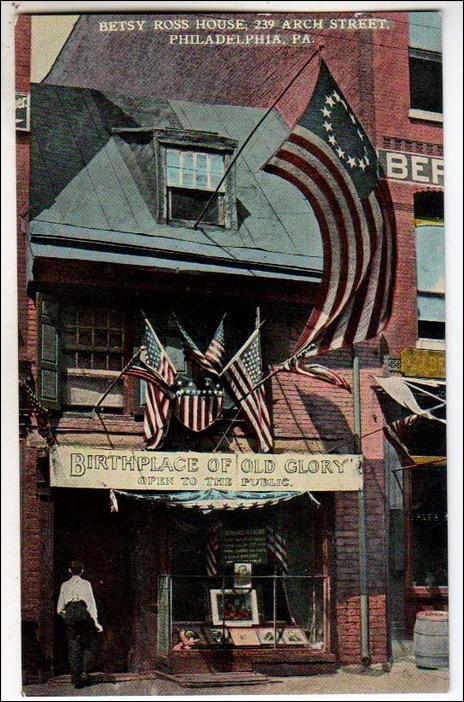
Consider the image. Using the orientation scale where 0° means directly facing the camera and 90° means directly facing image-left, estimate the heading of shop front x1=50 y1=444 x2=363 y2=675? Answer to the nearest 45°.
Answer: approximately 0°

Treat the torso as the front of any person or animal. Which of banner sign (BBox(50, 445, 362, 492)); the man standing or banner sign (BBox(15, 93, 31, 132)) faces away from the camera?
the man standing

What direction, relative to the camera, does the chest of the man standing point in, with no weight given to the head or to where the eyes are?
away from the camera

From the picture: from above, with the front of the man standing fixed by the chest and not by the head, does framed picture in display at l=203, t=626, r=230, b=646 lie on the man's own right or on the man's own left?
on the man's own right

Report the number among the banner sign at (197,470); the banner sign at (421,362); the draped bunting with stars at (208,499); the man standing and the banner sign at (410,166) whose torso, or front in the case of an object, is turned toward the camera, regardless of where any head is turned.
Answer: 4
